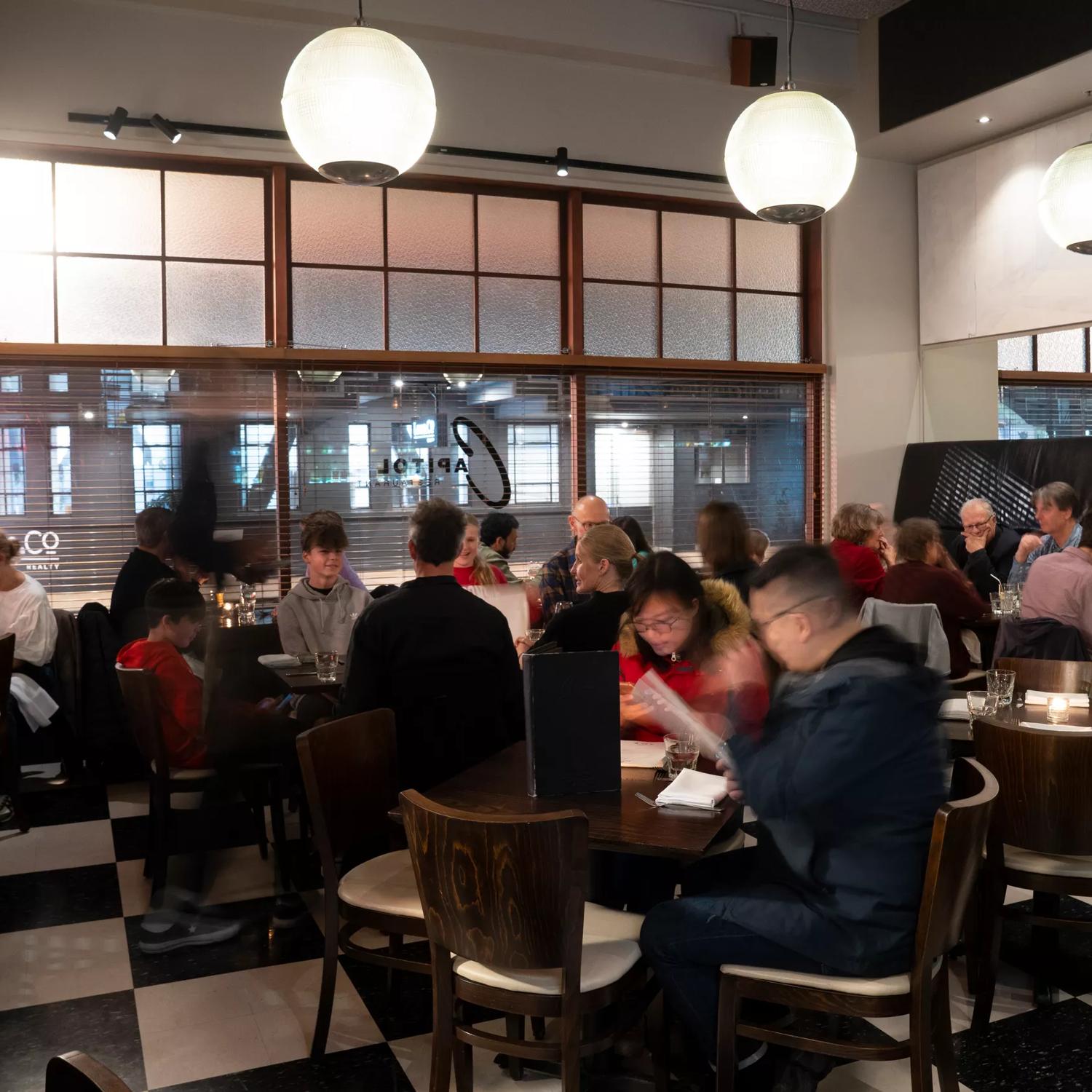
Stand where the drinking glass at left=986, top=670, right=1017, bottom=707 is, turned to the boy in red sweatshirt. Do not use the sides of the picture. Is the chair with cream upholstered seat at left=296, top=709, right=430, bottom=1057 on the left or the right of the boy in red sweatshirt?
left

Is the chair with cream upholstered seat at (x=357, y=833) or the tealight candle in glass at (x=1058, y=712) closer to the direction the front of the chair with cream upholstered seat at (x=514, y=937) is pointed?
the tealight candle in glass

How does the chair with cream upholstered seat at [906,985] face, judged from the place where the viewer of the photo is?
facing to the left of the viewer

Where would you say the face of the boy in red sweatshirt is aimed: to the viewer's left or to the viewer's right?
to the viewer's right

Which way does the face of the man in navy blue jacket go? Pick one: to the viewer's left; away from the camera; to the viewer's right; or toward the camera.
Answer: to the viewer's left

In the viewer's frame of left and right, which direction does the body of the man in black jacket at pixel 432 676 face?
facing away from the viewer

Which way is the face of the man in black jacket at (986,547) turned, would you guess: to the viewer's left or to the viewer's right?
to the viewer's left

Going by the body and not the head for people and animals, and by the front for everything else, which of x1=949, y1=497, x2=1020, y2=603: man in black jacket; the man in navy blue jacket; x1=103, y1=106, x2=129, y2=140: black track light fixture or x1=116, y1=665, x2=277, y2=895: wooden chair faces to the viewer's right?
the wooden chair
